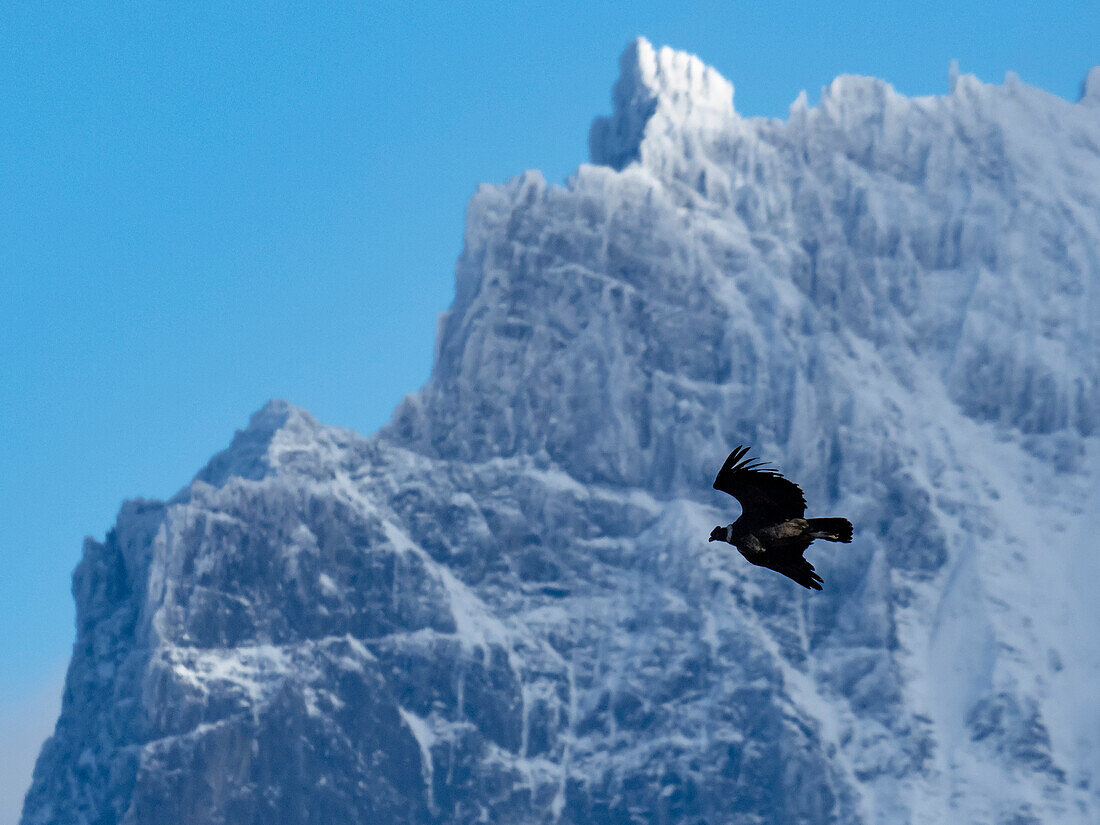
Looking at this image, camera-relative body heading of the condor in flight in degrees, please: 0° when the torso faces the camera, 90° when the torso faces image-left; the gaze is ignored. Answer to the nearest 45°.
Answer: approximately 90°
